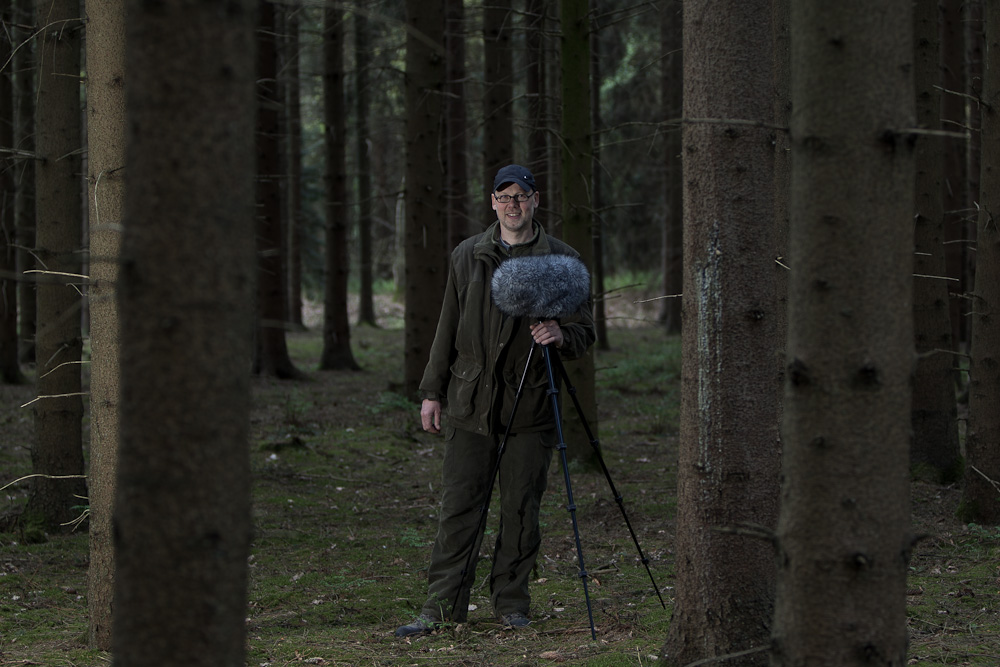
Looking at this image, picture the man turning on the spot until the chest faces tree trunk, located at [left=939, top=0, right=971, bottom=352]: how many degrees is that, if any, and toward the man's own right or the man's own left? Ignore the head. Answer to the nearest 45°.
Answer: approximately 135° to the man's own left

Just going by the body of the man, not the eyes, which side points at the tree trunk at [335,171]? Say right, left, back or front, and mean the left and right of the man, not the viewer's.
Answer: back

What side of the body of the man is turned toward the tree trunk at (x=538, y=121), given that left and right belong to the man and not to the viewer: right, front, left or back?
back

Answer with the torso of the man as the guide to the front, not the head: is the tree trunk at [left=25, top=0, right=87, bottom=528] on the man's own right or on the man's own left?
on the man's own right

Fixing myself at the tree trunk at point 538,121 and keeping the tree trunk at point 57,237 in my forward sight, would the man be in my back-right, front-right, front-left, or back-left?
front-left

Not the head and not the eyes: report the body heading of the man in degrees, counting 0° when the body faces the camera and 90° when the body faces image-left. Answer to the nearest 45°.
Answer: approximately 0°

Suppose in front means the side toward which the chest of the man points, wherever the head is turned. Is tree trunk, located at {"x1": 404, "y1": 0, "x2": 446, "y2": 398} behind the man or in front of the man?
behind

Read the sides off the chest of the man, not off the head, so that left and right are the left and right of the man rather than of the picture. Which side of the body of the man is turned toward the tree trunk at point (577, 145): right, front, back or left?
back

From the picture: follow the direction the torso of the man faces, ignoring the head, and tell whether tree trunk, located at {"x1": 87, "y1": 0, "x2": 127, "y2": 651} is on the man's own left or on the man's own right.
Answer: on the man's own right

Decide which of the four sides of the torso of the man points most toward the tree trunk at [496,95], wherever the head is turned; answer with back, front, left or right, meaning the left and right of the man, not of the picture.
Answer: back

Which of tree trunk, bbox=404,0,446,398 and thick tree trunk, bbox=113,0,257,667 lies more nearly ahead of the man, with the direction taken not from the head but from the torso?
the thick tree trunk

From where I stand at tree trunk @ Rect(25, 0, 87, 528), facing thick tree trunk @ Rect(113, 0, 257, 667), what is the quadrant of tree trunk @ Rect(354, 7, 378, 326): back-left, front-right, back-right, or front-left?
back-left

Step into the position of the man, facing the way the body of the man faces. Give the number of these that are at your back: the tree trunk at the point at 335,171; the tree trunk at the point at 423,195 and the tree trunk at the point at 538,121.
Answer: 3

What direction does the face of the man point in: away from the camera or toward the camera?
toward the camera

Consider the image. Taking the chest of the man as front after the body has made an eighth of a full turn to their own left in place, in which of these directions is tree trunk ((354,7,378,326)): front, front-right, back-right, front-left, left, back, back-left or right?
back-left
